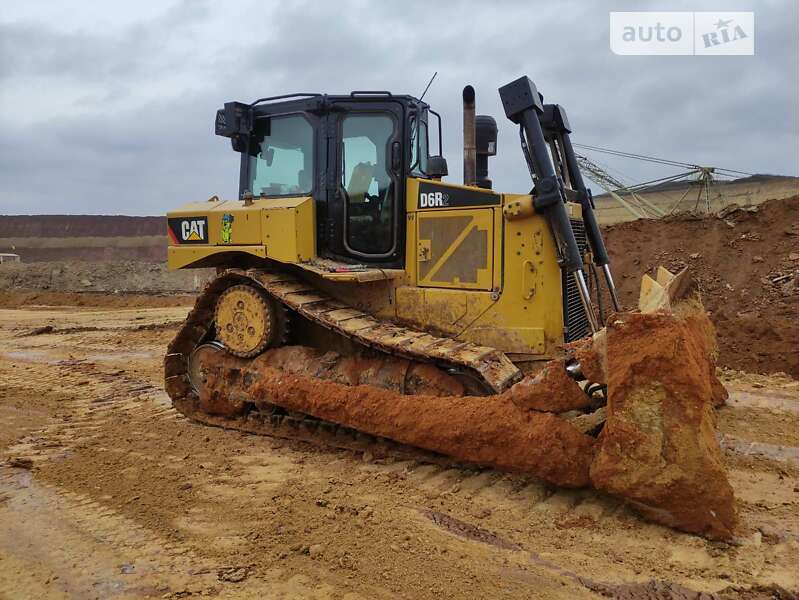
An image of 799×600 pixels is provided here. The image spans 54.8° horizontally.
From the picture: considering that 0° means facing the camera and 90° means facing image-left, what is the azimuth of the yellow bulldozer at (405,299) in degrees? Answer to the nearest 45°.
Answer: approximately 315°
